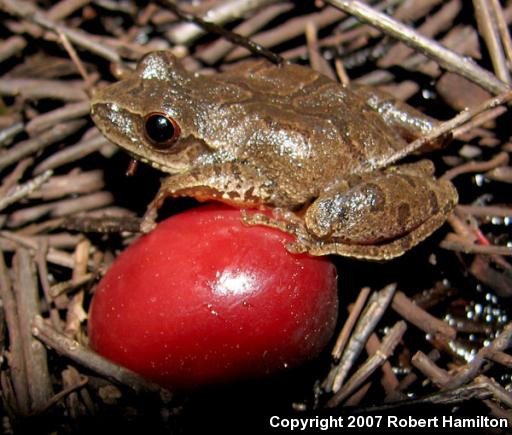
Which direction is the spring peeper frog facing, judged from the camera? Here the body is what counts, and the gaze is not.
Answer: to the viewer's left

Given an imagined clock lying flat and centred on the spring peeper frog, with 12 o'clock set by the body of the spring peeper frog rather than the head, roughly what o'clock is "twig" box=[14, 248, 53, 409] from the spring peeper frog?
The twig is roughly at 11 o'clock from the spring peeper frog.

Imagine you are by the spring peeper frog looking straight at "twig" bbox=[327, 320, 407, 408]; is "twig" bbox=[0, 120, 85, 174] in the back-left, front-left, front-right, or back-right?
back-right

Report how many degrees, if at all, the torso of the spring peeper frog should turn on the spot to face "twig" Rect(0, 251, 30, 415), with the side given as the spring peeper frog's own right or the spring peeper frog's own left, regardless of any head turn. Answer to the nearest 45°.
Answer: approximately 45° to the spring peeper frog's own left

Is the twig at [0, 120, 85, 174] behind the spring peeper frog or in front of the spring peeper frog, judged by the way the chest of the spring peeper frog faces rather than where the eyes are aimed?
in front
